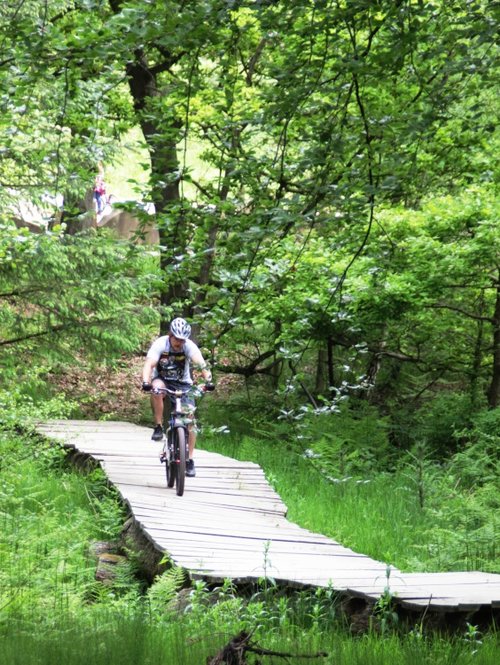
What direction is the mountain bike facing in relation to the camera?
toward the camera

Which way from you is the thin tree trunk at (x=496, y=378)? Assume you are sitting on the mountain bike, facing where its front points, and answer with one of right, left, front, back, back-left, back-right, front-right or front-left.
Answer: back-left

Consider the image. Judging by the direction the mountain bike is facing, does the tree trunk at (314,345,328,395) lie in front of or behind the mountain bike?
behind
